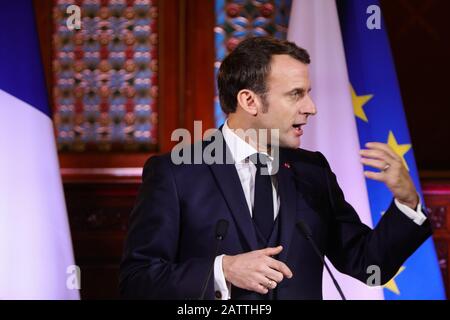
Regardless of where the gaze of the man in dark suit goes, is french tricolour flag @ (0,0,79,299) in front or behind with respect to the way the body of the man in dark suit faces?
behind

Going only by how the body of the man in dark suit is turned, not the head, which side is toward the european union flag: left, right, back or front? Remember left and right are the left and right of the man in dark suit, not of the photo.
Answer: left

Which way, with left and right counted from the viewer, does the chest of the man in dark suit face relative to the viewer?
facing the viewer and to the right of the viewer
